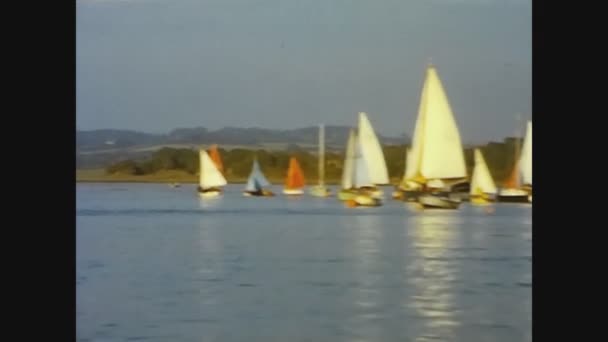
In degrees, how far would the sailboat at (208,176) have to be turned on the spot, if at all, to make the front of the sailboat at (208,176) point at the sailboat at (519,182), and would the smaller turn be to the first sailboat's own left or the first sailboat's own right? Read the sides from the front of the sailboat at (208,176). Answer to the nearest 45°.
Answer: approximately 180°

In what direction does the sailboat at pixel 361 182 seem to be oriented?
to the viewer's left

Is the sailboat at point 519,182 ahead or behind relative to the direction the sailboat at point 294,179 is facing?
behind

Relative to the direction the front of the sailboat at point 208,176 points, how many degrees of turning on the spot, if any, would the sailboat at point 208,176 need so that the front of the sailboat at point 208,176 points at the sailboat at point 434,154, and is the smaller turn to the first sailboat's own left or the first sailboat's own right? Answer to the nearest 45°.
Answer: approximately 180°

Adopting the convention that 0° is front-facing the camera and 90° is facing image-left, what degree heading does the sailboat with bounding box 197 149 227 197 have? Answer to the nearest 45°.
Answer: approximately 90°

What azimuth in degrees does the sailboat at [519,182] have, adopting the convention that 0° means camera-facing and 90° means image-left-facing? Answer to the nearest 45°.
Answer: approximately 90°

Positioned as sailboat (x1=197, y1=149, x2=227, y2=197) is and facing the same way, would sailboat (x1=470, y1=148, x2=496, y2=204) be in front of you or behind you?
behind
